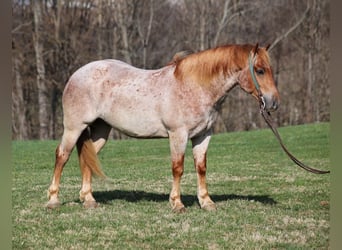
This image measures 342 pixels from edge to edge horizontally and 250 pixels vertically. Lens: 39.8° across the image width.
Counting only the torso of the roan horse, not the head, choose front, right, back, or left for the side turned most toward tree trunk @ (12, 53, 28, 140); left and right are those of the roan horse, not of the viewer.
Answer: left

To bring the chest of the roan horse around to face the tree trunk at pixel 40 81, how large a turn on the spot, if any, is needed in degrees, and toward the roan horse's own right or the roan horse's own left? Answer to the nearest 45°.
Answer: approximately 90° to the roan horse's own left

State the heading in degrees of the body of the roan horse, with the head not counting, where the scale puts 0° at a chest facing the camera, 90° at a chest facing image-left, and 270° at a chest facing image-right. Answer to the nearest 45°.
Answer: approximately 270°
